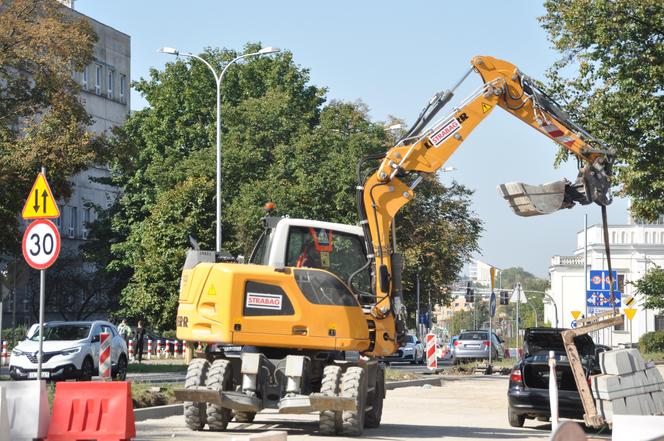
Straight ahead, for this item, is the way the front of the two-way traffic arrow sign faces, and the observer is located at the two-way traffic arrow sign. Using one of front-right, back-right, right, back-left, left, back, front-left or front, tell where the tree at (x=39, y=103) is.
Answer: back

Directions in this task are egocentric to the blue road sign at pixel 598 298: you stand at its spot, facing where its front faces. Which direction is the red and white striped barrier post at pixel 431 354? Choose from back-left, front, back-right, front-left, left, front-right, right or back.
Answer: right

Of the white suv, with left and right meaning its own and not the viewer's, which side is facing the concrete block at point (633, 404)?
left

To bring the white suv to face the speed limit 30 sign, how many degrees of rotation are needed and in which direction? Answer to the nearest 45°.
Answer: approximately 45° to its left

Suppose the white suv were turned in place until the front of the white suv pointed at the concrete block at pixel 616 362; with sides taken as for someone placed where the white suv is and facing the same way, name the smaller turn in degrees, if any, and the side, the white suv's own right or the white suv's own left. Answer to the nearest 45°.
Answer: approximately 90° to the white suv's own left

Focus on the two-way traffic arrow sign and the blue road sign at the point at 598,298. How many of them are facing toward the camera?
2

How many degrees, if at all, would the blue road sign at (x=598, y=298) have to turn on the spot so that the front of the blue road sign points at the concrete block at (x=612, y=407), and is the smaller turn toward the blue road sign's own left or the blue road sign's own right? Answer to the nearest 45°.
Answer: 0° — it already faces it

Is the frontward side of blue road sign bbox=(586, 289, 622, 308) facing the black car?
yes

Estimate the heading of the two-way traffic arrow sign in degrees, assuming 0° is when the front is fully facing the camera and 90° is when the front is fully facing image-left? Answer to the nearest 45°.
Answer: approximately 0°

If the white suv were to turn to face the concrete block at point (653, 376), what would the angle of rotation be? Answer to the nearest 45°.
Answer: approximately 90° to its left
